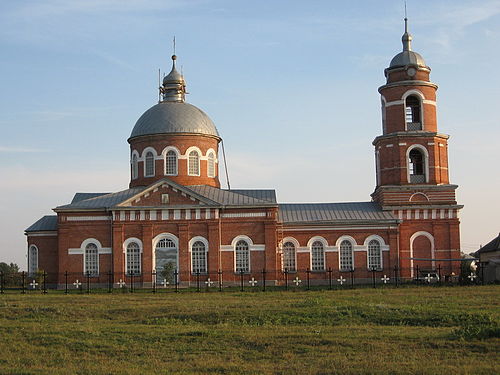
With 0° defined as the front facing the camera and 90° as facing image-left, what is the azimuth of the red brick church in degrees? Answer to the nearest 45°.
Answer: approximately 270°
